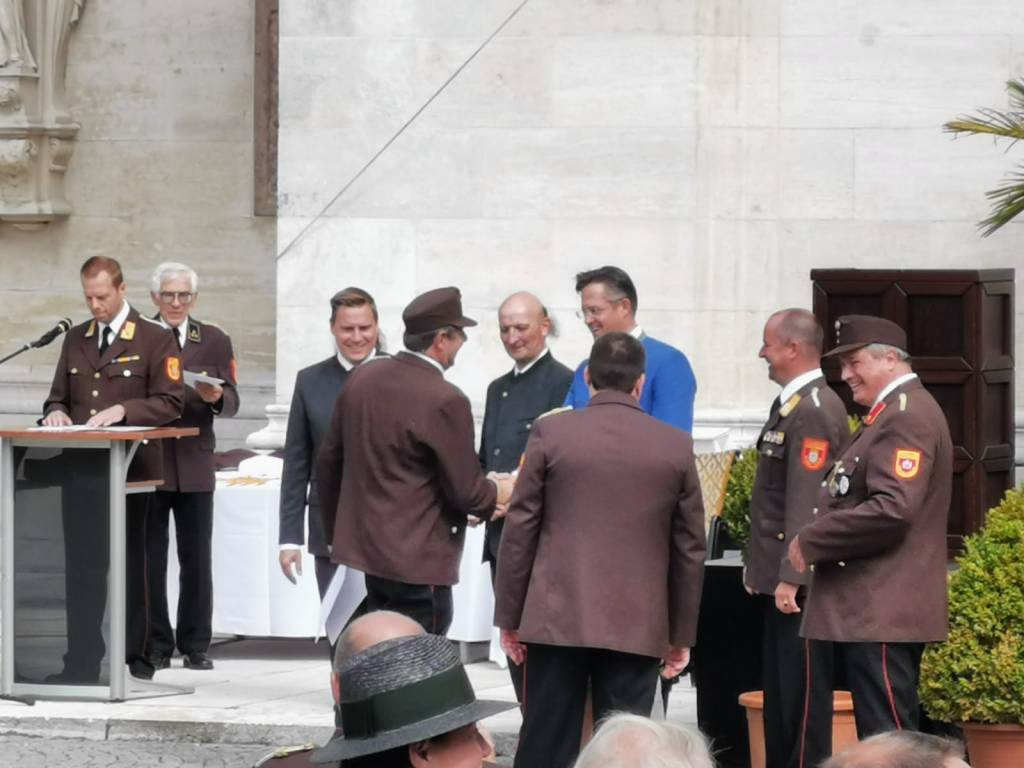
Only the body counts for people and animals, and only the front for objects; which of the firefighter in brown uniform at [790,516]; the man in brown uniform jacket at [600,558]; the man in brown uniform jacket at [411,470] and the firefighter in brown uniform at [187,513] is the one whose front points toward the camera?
the firefighter in brown uniform at [187,513]

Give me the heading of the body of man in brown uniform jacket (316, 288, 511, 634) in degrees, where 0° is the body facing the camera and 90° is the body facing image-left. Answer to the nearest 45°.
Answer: approximately 225°

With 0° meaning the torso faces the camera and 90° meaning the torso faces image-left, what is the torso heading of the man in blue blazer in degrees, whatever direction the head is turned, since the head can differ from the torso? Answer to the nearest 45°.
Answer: approximately 45°

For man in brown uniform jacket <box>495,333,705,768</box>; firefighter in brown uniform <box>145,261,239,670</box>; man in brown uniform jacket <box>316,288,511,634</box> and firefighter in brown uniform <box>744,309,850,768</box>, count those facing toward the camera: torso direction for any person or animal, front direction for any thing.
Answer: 1

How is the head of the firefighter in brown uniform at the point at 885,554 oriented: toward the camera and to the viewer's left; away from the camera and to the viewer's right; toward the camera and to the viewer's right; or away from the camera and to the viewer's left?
toward the camera and to the viewer's left

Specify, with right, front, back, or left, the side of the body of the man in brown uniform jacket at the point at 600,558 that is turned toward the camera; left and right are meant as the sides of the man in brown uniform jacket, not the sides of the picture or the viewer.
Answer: back

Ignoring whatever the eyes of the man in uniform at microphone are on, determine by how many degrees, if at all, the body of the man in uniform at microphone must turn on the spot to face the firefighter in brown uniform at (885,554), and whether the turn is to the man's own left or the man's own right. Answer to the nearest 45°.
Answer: approximately 90° to the man's own left

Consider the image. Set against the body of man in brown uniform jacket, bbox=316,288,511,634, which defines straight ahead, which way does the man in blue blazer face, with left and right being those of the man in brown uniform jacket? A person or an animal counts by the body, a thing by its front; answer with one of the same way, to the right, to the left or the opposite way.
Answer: the opposite way

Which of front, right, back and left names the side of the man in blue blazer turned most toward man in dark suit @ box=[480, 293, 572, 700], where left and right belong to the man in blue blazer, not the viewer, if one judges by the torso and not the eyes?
right

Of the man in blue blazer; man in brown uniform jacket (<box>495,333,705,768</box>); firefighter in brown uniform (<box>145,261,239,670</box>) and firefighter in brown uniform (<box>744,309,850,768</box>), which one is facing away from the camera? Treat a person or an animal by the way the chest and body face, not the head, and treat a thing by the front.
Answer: the man in brown uniform jacket

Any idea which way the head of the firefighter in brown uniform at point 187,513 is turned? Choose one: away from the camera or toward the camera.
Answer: toward the camera

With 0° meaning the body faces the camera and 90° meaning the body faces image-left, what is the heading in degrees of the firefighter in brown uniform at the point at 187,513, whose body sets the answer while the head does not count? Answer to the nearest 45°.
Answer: approximately 0°

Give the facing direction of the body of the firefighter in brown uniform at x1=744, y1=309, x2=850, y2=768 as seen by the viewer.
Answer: to the viewer's left

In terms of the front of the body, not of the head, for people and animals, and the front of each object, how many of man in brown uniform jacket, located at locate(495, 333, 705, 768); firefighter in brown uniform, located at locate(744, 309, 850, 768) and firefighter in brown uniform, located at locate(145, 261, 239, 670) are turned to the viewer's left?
1
